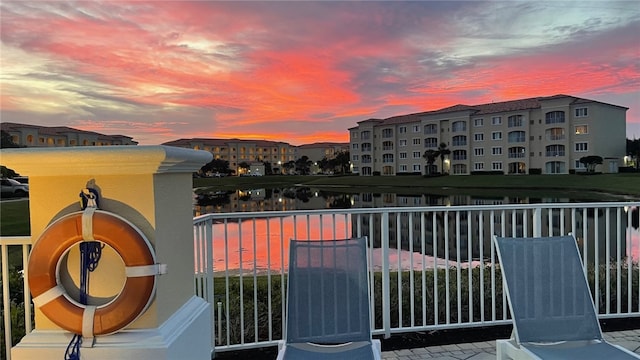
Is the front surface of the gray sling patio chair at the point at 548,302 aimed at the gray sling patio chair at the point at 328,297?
no

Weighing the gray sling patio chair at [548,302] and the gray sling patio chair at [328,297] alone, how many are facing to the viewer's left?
0

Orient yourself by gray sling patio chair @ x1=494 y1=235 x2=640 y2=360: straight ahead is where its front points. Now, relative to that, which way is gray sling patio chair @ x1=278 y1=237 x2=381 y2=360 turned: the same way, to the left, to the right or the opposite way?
the same way

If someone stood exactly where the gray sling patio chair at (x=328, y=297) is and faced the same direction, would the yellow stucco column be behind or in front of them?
in front

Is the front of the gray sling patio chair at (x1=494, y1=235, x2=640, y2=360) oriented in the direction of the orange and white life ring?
no
